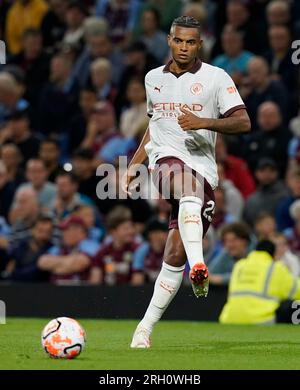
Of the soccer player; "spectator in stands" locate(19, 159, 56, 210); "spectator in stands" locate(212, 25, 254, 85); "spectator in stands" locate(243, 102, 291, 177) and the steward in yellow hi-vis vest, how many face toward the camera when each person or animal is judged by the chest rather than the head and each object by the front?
4

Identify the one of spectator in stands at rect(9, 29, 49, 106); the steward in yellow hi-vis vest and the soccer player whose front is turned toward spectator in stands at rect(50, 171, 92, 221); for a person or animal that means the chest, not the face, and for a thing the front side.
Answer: spectator in stands at rect(9, 29, 49, 106)

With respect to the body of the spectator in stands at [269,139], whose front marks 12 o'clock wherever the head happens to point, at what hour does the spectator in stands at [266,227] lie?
the spectator in stands at [266,227] is roughly at 12 o'clock from the spectator in stands at [269,139].

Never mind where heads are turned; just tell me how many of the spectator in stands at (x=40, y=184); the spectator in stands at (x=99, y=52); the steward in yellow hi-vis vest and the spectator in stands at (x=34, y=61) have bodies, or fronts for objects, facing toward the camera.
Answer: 3

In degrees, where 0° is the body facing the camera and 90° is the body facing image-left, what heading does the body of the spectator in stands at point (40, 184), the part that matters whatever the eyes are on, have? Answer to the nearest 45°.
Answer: approximately 0°
